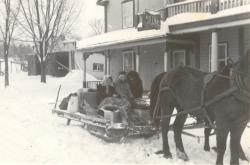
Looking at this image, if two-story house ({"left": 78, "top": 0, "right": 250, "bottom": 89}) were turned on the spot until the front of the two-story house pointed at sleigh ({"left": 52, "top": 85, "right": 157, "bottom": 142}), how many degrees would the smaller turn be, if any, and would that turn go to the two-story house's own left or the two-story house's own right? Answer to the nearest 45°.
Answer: approximately 45° to the two-story house's own left

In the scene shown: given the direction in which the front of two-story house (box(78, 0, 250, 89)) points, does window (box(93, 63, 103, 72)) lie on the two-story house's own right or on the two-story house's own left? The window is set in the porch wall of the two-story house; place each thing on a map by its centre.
on the two-story house's own right

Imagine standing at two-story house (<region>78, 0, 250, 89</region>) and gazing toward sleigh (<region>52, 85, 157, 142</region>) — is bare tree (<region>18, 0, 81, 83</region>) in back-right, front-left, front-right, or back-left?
back-right

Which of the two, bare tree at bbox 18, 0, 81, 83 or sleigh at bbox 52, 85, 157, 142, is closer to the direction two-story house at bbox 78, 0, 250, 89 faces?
the sleigh

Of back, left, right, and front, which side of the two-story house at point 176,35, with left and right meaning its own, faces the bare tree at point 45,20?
right

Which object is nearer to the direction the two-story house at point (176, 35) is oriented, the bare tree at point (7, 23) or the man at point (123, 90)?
the man

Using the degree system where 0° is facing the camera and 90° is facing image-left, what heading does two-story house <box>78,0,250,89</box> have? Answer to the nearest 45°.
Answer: approximately 45°

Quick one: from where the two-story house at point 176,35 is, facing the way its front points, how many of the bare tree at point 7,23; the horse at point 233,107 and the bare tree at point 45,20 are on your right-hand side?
2

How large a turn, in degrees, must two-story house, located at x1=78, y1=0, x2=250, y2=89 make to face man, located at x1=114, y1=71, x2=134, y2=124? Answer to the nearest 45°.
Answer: approximately 45° to its left

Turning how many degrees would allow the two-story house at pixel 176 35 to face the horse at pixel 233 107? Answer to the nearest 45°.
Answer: approximately 45° to its left

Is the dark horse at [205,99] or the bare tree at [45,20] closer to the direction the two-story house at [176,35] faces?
the dark horse

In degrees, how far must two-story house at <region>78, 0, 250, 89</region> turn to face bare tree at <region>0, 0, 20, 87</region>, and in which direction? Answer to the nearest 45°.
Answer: approximately 90° to its right
